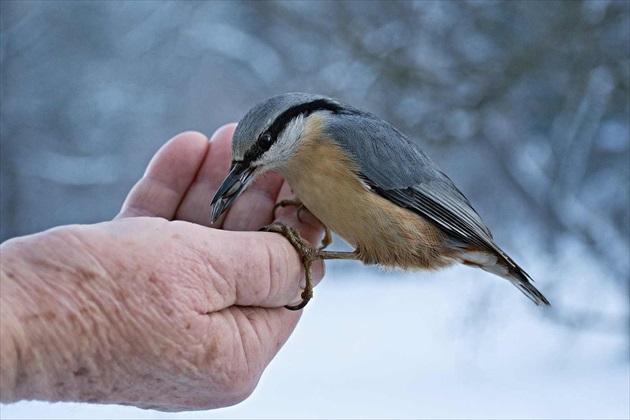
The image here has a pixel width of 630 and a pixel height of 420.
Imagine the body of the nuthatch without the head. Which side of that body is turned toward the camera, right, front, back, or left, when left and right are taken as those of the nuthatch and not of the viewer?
left
